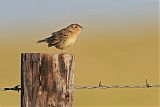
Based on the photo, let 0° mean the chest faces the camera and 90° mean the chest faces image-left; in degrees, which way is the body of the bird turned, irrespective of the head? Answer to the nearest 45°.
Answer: approximately 270°
